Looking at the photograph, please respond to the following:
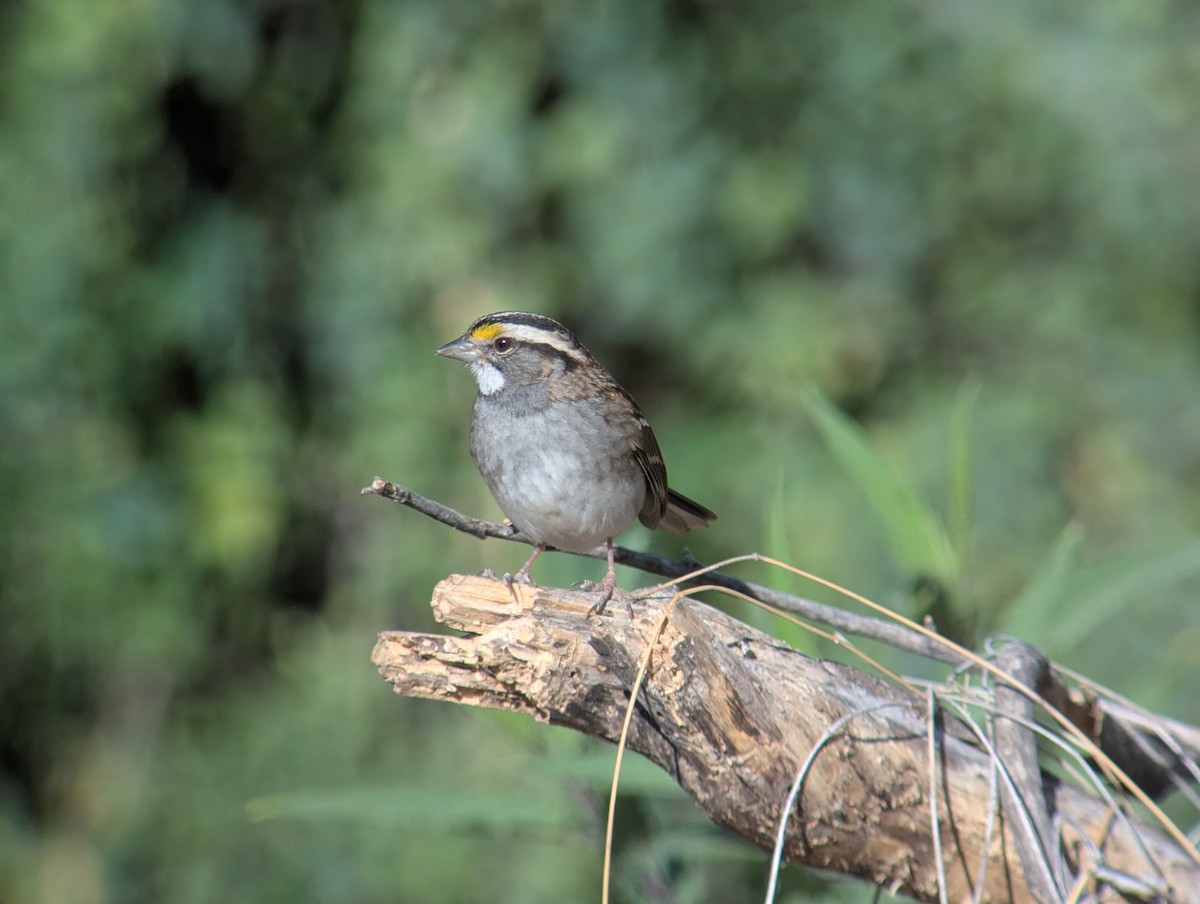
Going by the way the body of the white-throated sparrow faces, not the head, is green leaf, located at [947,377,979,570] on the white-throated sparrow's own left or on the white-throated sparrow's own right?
on the white-throated sparrow's own left

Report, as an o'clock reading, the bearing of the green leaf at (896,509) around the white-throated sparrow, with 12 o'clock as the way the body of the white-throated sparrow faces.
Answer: The green leaf is roughly at 8 o'clock from the white-throated sparrow.

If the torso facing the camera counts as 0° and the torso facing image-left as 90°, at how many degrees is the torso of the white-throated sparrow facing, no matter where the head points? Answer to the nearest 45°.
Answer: approximately 45°

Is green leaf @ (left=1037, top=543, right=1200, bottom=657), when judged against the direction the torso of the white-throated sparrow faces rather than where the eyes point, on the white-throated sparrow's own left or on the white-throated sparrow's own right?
on the white-throated sparrow's own left

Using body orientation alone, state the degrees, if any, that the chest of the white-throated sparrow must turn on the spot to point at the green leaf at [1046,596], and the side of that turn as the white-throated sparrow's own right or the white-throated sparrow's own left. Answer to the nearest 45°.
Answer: approximately 135° to the white-throated sparrow's own left
